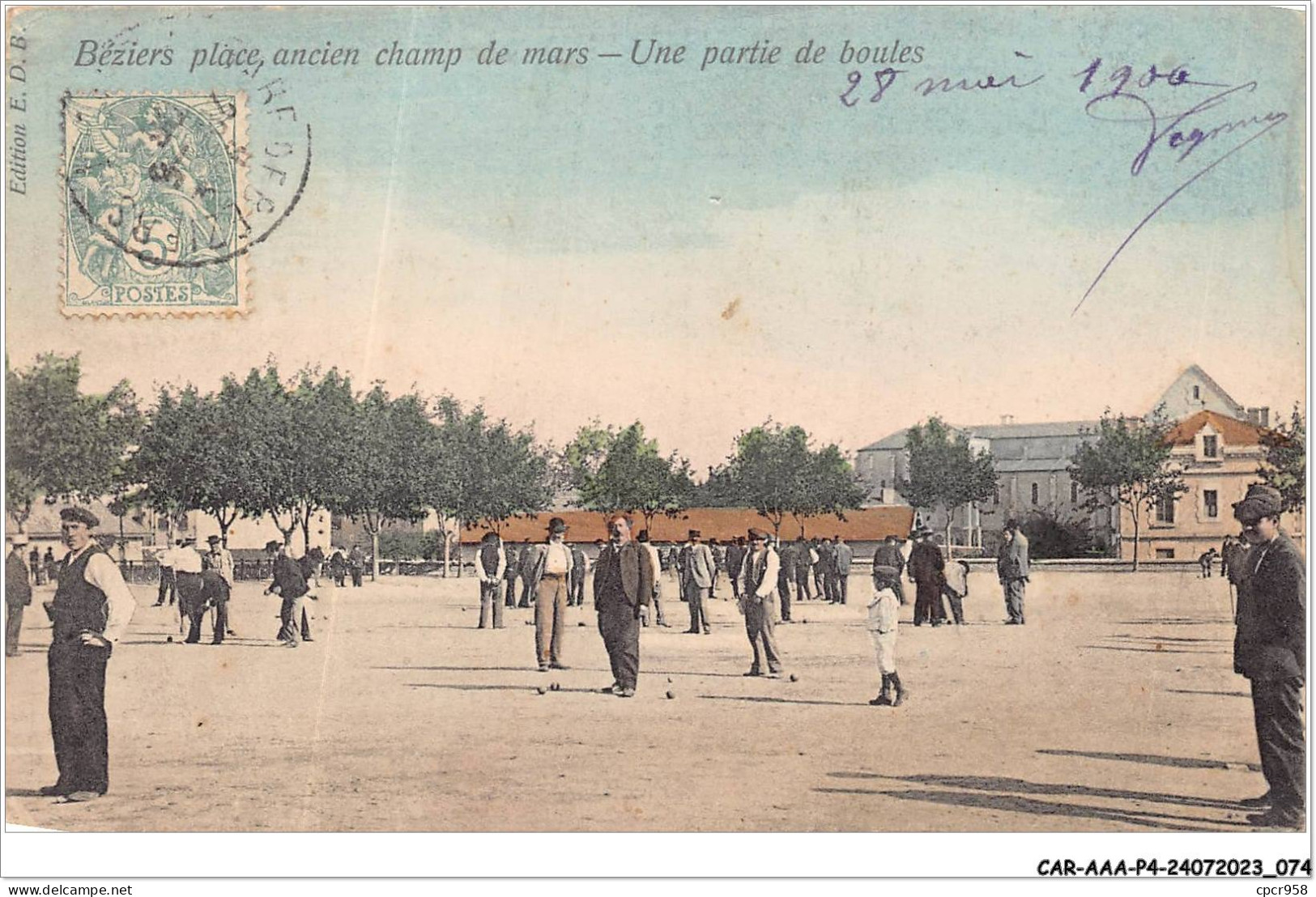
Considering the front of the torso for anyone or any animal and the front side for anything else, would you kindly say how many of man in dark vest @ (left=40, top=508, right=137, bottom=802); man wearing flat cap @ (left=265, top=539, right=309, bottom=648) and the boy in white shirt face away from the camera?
0

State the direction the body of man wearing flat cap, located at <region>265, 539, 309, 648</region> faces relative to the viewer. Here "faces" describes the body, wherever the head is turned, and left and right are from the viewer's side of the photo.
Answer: facing to the left of the viewer

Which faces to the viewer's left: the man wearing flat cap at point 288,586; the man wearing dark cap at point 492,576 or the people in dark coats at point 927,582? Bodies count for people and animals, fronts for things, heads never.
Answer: the man wearing flat cap

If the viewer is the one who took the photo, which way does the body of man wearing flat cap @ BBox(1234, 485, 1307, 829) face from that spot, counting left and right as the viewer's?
facing the viewer and to the left of the viewer

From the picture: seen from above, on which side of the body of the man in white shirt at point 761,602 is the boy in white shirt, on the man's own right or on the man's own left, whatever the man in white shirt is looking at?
on the man's own left

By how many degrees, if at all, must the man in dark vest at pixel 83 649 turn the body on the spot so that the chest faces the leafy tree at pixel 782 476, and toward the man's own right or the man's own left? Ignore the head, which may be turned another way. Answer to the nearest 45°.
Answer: approximately 135° to the man's own left
